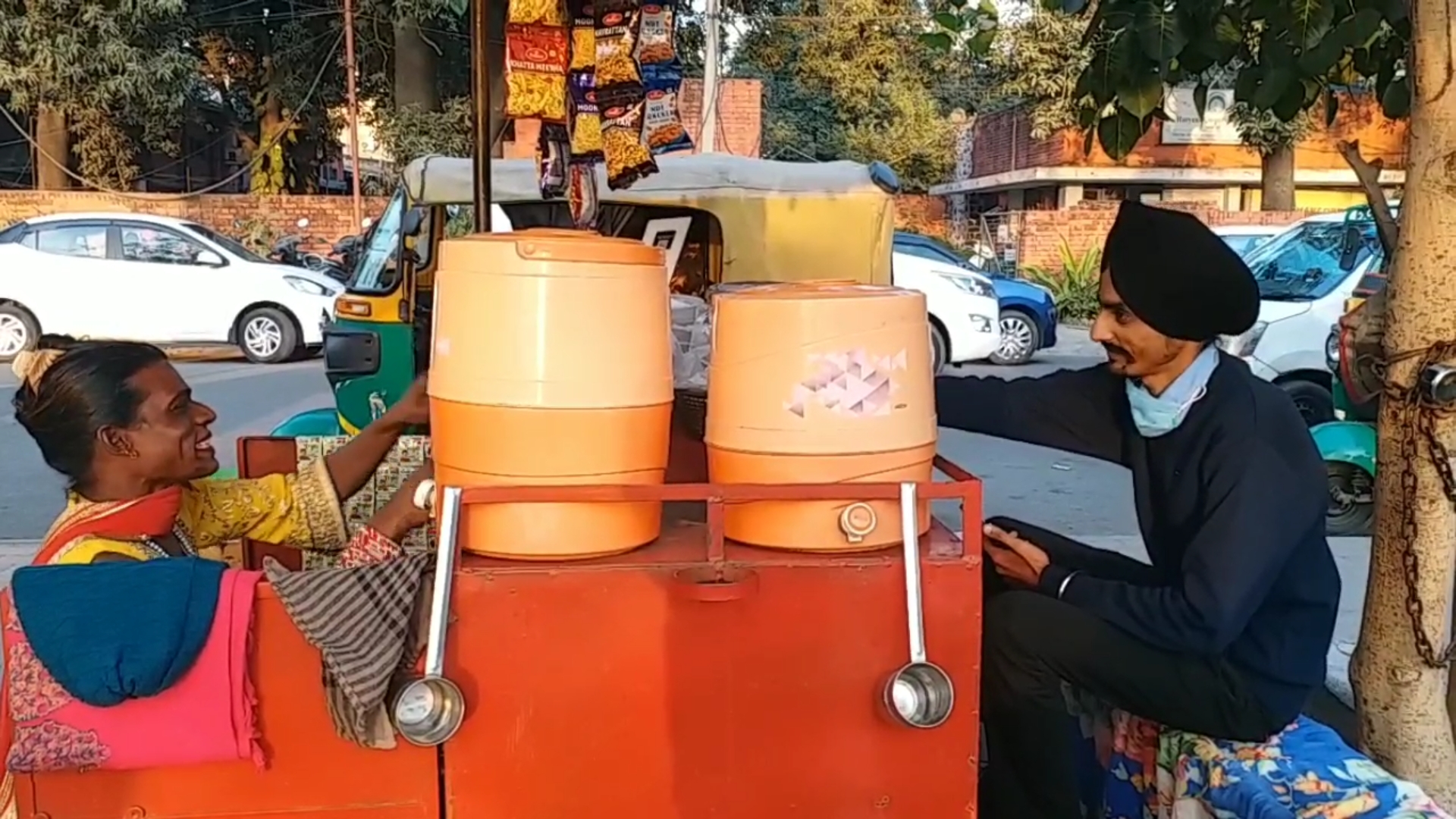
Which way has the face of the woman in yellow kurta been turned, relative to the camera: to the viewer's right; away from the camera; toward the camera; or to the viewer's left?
to the viewer's right

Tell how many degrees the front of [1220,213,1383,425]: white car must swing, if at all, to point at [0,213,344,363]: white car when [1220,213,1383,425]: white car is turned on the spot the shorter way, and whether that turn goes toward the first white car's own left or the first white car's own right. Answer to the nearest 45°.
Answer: approximately 45° to the first white car's own right

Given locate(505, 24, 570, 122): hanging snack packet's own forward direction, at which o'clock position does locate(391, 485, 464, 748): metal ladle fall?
The metal ladle is roughly at 12 o'clock from the hanging snack packet.

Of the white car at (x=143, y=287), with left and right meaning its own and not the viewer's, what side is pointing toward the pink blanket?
right

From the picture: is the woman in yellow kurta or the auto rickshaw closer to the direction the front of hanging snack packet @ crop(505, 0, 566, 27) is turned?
the woman in yellow kurta

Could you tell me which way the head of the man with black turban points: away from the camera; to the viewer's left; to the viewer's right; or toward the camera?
to the viewer's left

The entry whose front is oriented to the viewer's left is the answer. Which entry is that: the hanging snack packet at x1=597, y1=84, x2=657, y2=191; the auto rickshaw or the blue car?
the auto rickshaw

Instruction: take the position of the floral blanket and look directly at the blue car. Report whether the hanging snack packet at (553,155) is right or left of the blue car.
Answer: left

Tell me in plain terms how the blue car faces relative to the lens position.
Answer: facing to the right of the viewer

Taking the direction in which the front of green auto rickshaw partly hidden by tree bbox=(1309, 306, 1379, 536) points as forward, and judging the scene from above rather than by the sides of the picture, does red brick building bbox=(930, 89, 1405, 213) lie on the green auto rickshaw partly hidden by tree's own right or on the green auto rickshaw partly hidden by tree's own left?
on the green auto rickshaw partly hidden by tree's own right

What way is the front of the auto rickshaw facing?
to the viewer's left

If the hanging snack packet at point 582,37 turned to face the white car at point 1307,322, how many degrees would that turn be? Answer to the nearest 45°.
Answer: approximately 135° to its left

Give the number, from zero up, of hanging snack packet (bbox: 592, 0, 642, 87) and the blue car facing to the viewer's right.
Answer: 1

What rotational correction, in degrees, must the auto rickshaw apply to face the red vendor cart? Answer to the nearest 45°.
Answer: approximately 90° to its left
